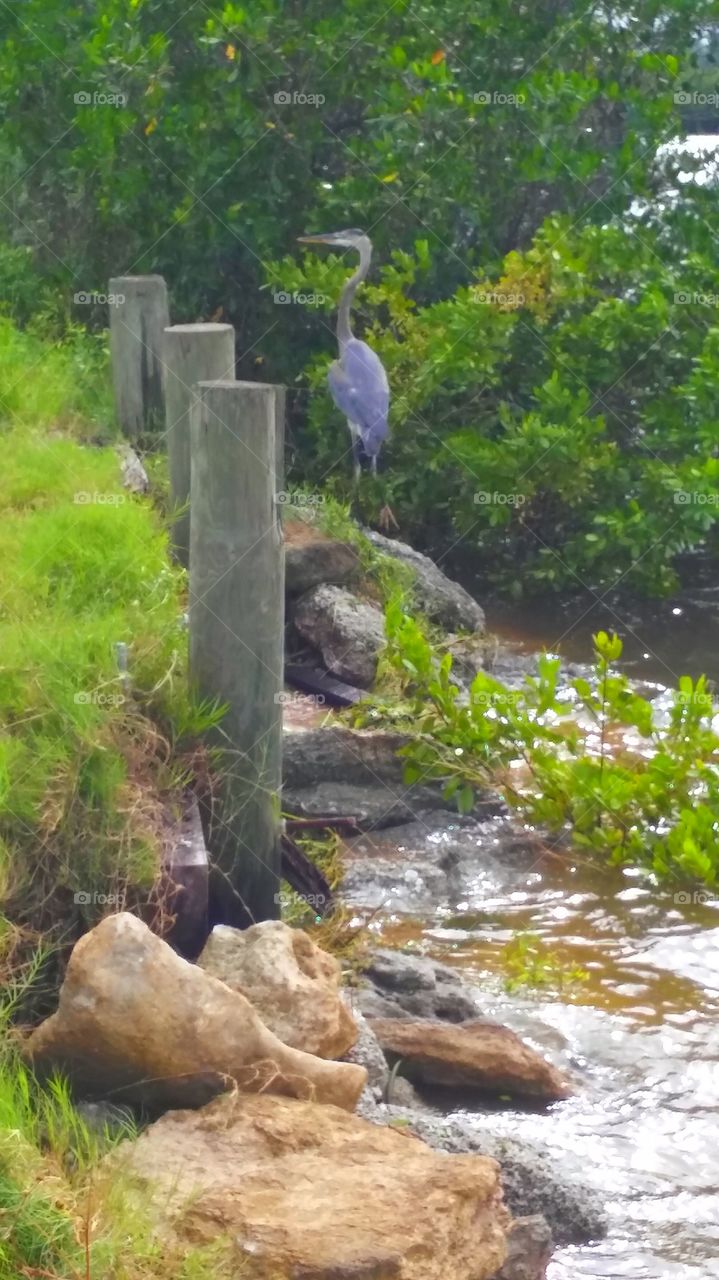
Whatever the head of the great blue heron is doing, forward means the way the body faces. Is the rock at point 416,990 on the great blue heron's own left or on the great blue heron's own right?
on the great blue heron's own left

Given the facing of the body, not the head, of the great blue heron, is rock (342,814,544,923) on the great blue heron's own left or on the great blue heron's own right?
on the great blue heron's own left

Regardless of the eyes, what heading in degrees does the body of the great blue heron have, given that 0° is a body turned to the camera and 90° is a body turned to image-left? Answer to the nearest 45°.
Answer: approximately 90°

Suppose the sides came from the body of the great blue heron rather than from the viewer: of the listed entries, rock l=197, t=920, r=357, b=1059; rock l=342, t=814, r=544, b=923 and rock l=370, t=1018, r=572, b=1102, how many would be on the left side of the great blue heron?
3

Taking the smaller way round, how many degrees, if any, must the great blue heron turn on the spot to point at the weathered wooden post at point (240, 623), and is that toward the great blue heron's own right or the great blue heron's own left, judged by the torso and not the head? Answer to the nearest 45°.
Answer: approximately 90° to the great blue heron's own left

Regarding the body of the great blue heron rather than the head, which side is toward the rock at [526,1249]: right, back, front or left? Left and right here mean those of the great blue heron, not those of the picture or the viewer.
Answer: left

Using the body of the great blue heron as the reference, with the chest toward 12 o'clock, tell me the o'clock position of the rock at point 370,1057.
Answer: The rock is roughly at 9 o'clock from the great blue heron.

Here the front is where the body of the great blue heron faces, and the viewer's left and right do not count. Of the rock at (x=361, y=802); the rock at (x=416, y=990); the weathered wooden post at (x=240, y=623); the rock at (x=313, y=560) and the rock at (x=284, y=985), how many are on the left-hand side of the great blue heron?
5

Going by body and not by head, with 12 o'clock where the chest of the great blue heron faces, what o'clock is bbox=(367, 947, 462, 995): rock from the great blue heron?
The rock is roughly at 9 o'clock from the great blue heron.

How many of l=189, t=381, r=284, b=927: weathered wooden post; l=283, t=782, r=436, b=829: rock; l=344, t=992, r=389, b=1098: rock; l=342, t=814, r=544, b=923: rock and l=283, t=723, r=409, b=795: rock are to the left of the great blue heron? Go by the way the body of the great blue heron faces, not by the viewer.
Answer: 5

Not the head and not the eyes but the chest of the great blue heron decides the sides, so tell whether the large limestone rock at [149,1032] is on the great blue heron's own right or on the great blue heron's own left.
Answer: on the great blue heron's own left

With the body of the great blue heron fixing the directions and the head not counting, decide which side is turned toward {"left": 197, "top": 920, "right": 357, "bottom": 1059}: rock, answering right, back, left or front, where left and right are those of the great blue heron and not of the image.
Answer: left

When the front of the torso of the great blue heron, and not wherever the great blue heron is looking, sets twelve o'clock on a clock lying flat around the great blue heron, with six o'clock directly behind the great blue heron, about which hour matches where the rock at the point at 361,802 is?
The rock is roughly at 9 o'clock from the great blue heron.

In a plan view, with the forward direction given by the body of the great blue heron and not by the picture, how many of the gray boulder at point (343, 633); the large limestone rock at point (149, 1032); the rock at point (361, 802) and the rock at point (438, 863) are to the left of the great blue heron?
4

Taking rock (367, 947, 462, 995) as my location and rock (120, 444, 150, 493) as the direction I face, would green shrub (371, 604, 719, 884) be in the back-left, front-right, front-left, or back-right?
front-right
